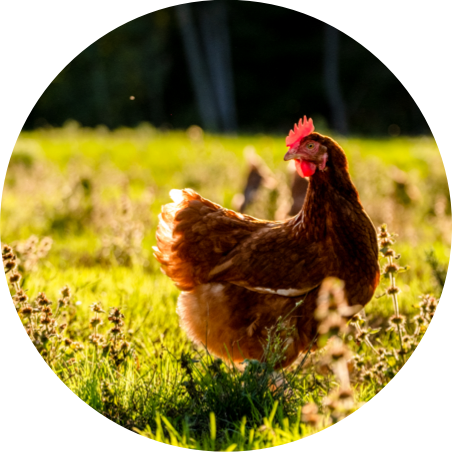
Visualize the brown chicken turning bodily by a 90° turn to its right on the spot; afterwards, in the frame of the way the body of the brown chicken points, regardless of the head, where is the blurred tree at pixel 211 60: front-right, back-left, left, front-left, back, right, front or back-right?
back

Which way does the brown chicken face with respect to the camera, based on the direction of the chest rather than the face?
to the viewer's right
